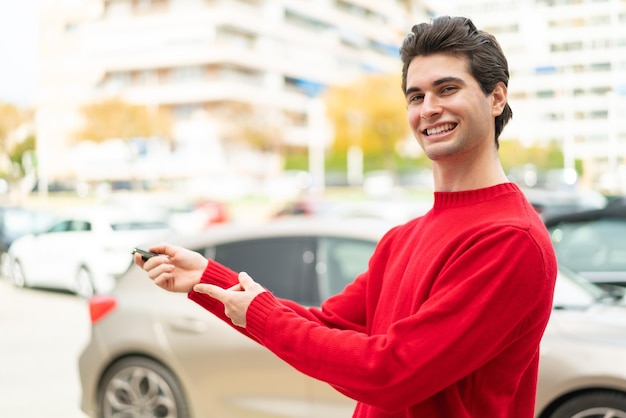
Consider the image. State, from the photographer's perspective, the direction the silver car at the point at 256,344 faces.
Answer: facing to the right of the viewer

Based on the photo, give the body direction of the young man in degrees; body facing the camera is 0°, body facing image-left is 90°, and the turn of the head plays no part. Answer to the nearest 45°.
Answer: approximately 45°

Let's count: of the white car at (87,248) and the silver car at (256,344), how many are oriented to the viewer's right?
1

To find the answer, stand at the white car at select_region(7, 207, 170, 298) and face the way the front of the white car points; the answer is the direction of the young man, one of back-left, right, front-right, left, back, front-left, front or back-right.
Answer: back-left

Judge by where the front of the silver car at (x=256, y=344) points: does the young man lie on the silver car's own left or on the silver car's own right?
on the silver car's own right

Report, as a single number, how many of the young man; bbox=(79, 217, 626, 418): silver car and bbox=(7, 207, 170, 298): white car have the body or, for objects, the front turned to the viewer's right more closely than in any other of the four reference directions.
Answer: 1

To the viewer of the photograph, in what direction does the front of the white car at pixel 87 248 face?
facing away from the viewer and to the left of the viewer

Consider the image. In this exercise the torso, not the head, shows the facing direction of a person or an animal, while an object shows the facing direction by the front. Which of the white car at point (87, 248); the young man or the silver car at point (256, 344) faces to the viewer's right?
the silver car

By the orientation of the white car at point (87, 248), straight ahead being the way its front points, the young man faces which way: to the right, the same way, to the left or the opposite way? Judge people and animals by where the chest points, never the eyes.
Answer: to the left

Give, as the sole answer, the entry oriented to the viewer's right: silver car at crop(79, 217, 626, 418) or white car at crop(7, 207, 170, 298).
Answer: the silver car

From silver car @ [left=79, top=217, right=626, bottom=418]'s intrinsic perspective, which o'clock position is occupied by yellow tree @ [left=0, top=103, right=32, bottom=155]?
The yellow tree is roughly at 8 o'clock from the silver car.

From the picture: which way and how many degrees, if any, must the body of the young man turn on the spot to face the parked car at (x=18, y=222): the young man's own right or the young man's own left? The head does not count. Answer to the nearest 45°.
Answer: approximately 90° to the young man's own right

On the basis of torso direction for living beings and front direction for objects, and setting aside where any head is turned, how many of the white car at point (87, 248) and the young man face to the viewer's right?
0

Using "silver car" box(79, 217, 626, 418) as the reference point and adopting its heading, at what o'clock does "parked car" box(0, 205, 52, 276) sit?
The parked car is roughly at 8 o'clock from the silver car.

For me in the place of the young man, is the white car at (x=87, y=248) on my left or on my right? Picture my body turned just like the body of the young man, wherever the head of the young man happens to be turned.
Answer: on my right

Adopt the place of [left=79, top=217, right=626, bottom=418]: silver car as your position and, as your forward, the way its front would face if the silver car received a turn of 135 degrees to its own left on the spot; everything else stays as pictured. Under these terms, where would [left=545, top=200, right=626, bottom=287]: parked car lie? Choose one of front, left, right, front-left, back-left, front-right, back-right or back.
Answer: right

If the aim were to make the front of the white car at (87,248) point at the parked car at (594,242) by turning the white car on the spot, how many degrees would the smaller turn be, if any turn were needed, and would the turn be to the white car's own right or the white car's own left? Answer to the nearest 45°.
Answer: approximately 180°

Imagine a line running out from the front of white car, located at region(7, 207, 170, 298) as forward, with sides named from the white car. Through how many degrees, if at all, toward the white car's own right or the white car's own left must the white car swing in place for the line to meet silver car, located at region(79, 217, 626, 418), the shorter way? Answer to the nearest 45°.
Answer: approximately 135° to the white car's own left
